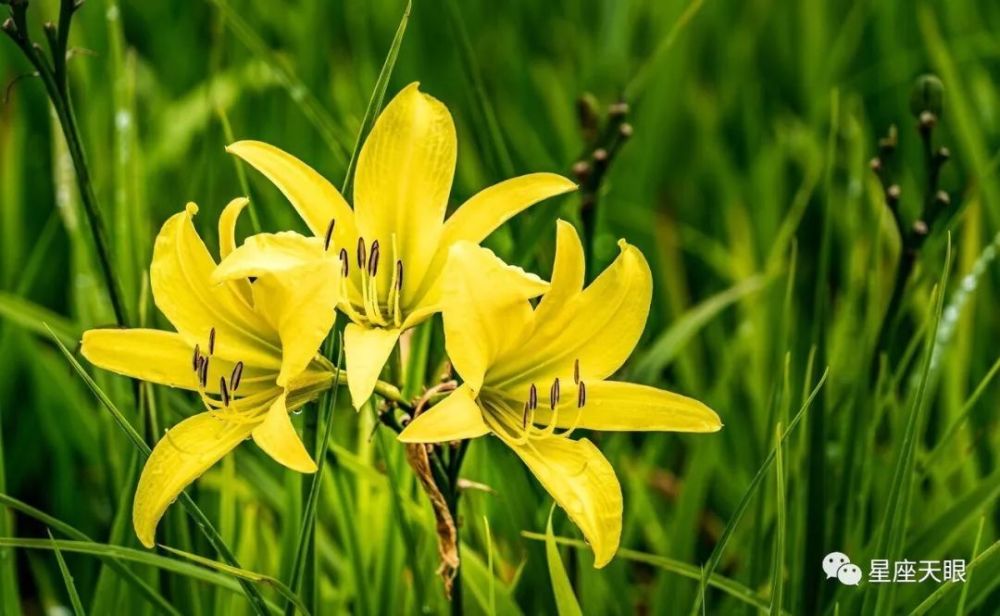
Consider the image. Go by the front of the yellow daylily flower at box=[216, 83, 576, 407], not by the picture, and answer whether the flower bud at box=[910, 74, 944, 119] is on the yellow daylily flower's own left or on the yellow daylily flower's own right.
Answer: on the yellow daylily flower's own left

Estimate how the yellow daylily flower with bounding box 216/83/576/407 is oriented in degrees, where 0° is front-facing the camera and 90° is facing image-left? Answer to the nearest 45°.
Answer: approximately 0°

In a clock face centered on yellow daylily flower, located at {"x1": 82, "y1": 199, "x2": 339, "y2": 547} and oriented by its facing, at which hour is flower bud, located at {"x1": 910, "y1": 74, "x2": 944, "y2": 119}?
The flower bud is roughly at 7 o'clock from the yellow daylily flower.

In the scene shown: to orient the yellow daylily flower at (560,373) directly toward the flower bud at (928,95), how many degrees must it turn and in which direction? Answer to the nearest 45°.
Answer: approximately 90° to its left

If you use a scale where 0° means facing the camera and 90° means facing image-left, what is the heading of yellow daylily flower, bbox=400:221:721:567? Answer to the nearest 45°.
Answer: approximately 315°
